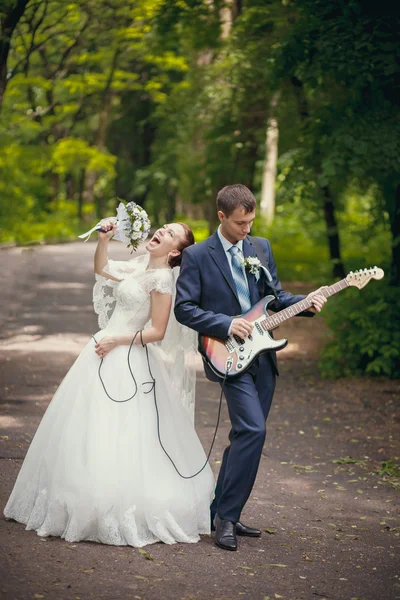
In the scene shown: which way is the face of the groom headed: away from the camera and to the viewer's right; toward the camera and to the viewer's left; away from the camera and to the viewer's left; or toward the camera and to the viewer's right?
toward the camera and to the viewer's right

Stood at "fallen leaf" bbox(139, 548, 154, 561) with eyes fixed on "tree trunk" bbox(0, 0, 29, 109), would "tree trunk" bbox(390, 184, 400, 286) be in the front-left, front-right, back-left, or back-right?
front-right

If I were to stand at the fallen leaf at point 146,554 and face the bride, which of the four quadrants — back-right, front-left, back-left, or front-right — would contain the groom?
front-right

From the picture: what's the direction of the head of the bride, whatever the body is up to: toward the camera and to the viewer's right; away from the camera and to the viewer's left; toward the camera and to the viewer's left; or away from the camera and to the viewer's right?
toward the camera and to the viewer's left

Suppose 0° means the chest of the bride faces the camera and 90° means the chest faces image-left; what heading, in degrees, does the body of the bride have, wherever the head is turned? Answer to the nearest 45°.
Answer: approximately 45°

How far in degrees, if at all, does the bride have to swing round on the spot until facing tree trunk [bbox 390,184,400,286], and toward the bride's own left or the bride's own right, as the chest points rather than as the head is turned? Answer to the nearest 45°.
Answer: approximately 180°

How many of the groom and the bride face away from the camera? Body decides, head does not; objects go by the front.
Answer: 0

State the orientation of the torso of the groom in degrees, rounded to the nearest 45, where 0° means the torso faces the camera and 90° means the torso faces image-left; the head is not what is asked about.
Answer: approximately 315°

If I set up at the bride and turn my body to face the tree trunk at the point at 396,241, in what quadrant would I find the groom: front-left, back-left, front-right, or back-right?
front-right

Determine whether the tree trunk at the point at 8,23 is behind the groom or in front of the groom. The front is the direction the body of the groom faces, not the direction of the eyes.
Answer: behind
